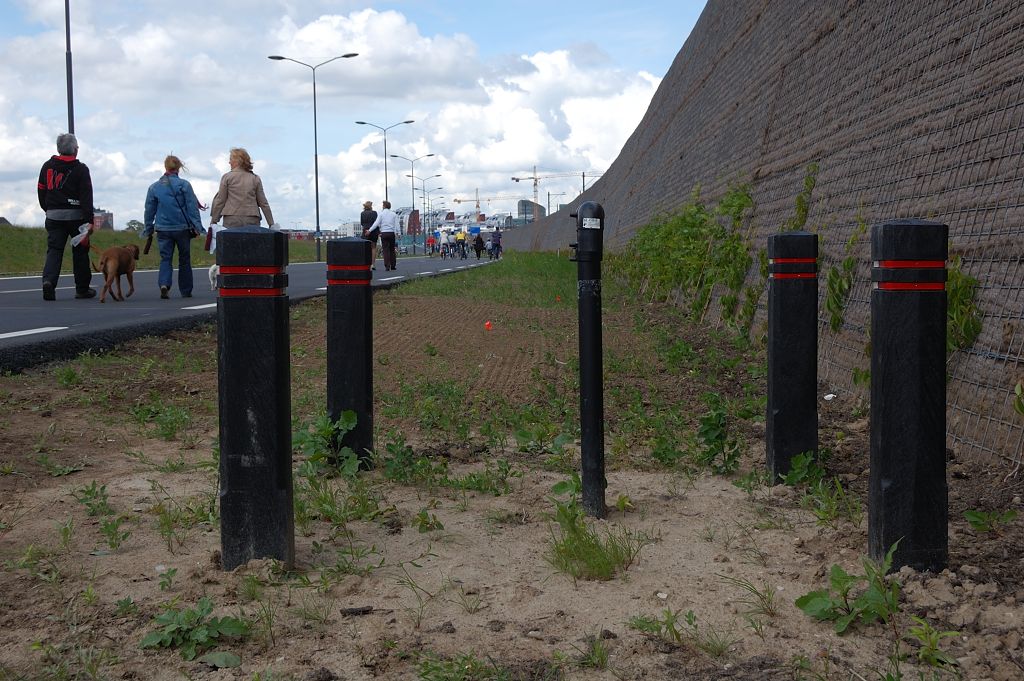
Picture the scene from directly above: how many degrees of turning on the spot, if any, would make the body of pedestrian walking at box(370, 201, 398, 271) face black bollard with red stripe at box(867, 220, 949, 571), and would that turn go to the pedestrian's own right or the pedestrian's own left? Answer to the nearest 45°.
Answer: approximately 180°

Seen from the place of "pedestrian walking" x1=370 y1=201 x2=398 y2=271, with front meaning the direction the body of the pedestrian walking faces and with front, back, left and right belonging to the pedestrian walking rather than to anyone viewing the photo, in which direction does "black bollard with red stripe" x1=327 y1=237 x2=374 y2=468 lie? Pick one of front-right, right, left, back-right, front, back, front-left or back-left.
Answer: back

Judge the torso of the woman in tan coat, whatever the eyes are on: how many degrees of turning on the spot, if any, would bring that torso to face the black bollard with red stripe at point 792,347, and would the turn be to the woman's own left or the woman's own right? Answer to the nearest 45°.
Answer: approximately 180°

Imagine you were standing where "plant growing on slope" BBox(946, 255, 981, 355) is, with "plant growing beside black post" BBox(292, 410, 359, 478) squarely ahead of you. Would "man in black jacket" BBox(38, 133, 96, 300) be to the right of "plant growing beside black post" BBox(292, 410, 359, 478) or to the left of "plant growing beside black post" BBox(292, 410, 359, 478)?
right

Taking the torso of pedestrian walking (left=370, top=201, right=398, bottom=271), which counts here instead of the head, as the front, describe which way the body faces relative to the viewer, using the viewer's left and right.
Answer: facing away from the viewer

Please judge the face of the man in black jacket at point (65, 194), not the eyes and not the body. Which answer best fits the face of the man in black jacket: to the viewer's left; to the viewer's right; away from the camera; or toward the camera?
away from the camera

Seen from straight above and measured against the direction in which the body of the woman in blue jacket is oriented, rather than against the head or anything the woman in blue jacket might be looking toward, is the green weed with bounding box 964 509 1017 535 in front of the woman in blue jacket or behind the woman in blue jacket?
behind

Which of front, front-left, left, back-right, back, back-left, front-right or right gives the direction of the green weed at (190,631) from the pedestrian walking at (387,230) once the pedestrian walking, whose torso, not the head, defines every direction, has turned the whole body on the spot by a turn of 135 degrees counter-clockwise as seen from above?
front-left

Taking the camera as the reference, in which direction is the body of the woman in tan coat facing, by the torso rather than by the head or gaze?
away from the camera

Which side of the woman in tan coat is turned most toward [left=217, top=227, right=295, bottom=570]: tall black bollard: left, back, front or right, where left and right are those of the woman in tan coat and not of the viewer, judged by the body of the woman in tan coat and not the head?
back

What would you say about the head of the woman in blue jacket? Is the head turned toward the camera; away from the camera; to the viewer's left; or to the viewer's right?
away from the camera

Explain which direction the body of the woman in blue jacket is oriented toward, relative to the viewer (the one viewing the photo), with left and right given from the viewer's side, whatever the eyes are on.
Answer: facing away from the viewer

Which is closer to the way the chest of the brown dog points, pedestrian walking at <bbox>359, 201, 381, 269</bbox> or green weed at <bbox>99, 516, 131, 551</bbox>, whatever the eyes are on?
the pedestrian walking

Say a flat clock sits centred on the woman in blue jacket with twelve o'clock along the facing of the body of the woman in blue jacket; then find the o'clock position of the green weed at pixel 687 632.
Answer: The green weed is roughly at 6 o'clock from the woman in blue jacket.

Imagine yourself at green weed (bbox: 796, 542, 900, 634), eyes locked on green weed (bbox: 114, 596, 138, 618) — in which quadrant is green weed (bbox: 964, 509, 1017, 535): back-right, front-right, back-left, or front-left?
back-right

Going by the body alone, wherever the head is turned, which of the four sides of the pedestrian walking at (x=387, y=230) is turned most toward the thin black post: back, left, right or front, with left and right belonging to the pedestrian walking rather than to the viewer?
back

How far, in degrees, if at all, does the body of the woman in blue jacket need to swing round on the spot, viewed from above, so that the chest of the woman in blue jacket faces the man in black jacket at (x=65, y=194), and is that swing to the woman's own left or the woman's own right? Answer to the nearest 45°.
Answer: approximately 135° to the woman's own left
